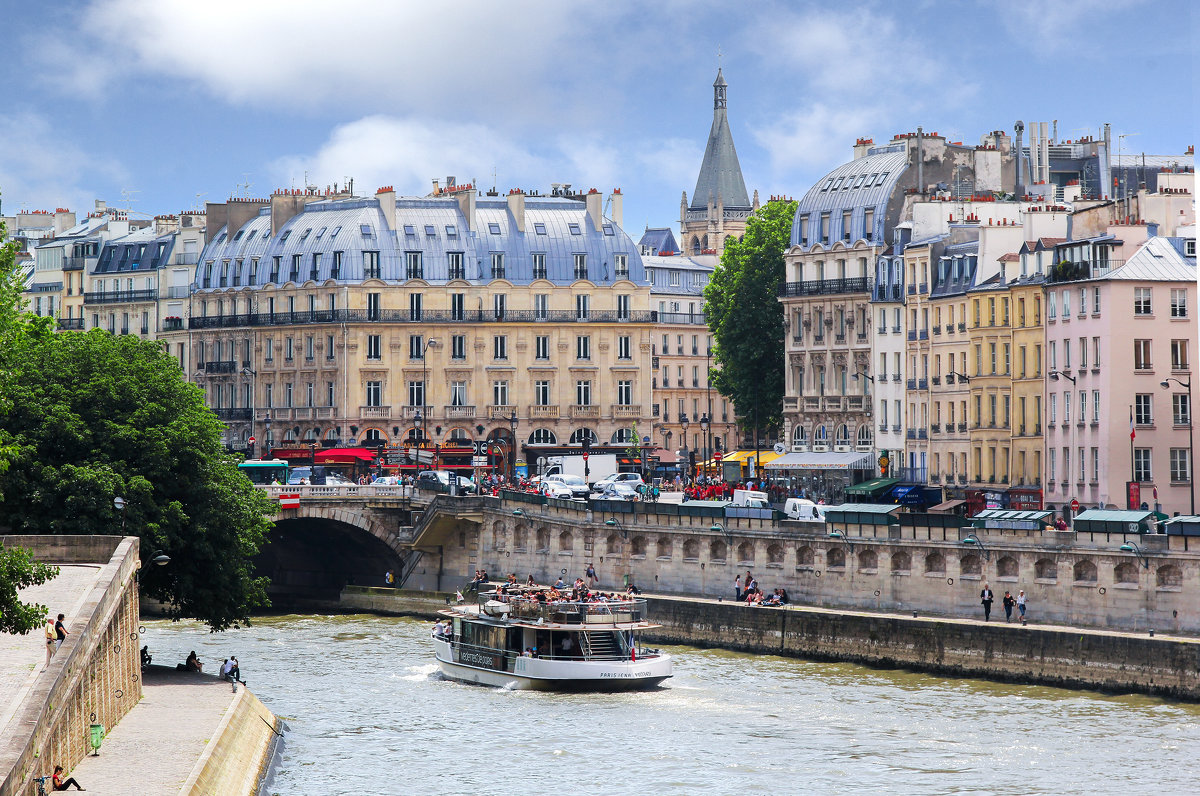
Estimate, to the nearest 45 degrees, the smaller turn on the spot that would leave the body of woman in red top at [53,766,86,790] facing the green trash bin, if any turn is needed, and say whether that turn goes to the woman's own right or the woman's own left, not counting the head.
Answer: approximately 90° to the woman's own left

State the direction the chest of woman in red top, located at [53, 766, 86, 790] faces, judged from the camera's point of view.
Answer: to the viewer's right

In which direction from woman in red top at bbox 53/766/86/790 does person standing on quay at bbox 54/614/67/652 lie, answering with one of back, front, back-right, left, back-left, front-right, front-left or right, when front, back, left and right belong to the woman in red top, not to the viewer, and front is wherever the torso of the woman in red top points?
left
